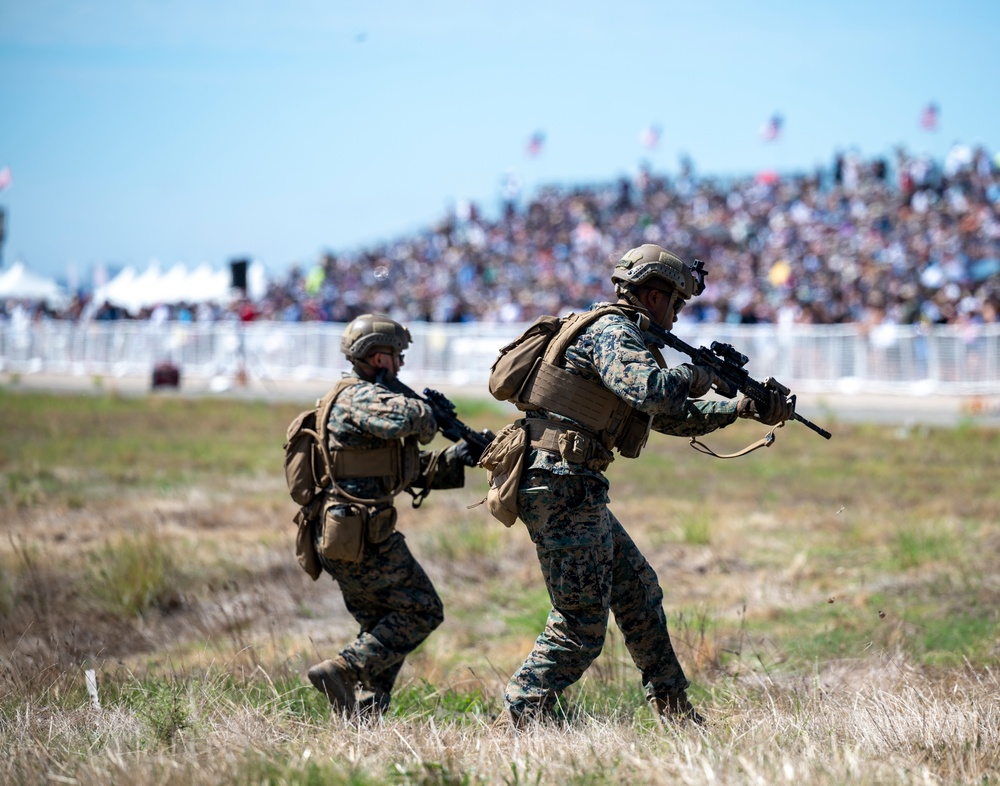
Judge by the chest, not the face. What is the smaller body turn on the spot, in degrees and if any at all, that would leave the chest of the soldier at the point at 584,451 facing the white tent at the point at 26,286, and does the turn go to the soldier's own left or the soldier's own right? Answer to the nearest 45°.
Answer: approximately 135° to the soldier's own left

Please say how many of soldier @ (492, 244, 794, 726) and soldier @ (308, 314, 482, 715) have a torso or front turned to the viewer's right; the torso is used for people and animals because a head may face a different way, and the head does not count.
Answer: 2

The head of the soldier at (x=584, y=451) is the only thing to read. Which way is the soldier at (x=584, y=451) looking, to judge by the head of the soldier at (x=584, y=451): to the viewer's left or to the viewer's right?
to the viewer's right

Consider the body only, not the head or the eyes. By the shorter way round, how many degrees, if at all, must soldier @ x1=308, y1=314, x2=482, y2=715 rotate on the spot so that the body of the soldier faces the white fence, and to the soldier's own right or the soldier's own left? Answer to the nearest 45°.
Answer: approximately 90° to the soldier's own left

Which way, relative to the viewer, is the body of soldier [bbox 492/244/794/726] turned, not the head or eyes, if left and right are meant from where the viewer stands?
facing to the right of the viewer

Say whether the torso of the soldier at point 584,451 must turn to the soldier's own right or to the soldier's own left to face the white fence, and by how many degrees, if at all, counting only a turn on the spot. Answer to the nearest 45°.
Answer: approximately 90° to the soldier's own left

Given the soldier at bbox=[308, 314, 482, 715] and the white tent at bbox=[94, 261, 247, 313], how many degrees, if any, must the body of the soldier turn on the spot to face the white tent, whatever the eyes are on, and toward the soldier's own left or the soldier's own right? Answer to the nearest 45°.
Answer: approximately 90° to the soldier's own left

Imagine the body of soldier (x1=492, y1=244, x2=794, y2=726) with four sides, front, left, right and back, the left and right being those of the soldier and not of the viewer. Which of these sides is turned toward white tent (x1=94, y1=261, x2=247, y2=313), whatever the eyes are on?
left

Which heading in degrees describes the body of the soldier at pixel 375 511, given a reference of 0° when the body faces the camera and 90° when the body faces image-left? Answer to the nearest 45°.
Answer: approximately 270°

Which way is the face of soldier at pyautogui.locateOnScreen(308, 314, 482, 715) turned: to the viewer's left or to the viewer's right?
to the viewer's right
